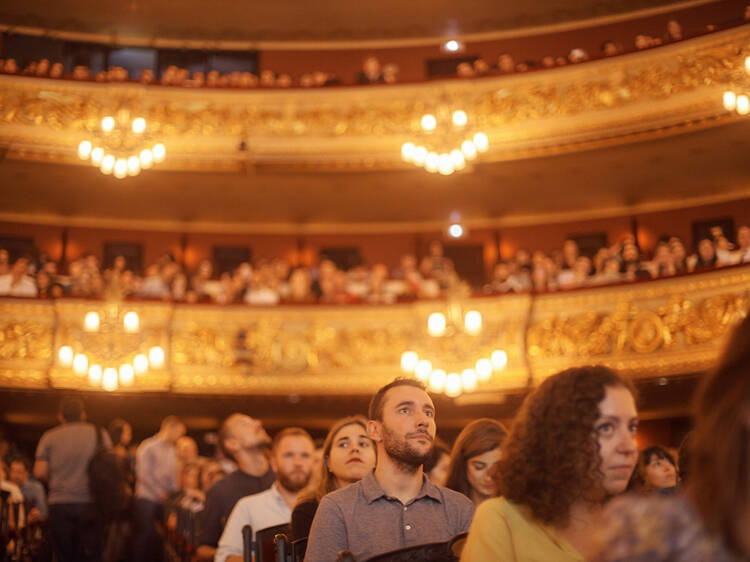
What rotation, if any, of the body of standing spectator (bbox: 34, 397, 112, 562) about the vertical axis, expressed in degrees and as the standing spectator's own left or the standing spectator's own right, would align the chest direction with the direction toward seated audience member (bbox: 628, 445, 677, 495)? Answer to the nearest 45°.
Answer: approximately 135° to the standing spectator's own right

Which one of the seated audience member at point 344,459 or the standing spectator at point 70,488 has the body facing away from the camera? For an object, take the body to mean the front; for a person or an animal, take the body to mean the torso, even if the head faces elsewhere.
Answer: the standing spectator

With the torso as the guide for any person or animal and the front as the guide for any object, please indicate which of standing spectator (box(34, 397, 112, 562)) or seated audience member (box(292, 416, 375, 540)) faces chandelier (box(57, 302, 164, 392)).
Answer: the standing spectator

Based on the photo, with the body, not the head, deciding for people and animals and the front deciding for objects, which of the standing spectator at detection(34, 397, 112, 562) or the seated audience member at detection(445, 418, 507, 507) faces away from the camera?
the standing spectator

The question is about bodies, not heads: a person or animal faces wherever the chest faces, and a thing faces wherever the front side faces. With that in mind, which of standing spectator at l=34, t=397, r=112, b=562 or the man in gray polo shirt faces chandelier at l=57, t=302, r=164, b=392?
the standing spectator

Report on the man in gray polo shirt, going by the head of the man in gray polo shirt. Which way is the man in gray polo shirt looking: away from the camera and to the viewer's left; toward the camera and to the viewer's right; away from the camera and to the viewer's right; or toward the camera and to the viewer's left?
toward the camera and to the viewer's right

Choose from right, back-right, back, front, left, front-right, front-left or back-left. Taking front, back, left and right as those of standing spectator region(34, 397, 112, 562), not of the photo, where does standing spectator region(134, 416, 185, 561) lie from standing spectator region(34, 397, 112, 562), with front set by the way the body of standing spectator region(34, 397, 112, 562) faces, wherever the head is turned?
front-right

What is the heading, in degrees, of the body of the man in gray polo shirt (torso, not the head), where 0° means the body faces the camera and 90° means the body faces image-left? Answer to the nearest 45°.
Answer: approximately 315°

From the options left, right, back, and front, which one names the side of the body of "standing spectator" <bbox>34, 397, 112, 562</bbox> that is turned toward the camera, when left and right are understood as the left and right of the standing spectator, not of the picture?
back

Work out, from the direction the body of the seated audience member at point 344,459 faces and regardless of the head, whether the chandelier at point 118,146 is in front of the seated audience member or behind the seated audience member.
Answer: behind
